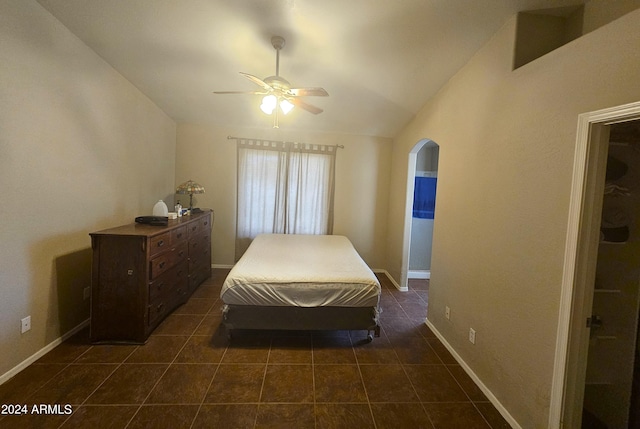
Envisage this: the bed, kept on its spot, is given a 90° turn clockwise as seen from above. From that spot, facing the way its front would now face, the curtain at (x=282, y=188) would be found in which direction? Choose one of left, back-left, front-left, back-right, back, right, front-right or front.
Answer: right

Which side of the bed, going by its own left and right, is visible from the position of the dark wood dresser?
right

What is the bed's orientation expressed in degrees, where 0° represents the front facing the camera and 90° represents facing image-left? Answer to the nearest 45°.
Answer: approximately 0°
